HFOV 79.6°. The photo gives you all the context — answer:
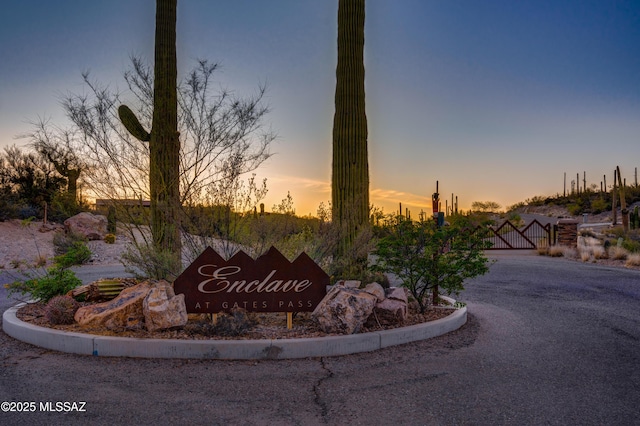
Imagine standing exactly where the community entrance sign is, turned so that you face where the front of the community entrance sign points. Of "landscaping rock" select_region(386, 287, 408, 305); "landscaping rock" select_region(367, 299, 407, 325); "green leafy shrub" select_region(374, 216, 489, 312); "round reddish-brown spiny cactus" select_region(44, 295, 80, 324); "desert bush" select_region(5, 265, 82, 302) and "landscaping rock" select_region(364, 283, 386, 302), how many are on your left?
4

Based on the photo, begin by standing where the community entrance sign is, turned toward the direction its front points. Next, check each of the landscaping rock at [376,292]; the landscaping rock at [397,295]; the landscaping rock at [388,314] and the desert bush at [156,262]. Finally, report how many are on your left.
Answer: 3

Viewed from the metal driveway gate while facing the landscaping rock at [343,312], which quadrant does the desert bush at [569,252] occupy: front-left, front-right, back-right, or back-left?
front-left

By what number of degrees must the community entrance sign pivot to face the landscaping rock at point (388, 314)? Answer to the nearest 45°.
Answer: approximately 90° to its left

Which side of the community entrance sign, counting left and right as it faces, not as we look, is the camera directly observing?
front

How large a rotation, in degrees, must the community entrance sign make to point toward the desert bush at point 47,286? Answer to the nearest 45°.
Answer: approximately 135° to its right

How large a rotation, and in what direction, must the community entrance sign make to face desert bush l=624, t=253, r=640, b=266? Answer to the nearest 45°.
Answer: approximately 135° to its left

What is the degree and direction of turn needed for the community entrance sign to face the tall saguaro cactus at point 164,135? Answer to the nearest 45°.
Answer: approximately 135° to its right

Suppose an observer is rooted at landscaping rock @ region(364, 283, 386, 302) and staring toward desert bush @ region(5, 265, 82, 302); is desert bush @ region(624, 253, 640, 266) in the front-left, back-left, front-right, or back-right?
back-right

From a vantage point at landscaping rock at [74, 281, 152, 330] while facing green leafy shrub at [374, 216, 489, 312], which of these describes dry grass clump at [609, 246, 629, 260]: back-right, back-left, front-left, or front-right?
front-left

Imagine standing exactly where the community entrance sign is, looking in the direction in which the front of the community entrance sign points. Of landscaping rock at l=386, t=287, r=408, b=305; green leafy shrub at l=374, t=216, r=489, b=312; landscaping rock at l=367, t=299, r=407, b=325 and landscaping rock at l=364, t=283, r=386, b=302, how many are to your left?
4

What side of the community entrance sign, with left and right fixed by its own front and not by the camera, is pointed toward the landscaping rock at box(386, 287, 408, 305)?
left
